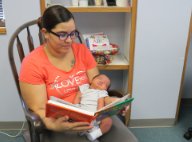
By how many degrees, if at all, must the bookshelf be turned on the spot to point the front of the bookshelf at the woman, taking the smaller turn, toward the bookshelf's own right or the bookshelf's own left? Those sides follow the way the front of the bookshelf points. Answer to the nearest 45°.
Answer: approximately 45° to the bookshelf's own right

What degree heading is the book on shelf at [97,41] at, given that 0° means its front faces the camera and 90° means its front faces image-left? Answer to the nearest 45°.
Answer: approximately 0°

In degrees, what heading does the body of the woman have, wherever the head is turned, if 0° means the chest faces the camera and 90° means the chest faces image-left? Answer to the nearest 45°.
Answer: approximately 315°

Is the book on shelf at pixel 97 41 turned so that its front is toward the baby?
yes

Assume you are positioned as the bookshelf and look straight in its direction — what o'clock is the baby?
The baby is roughly at 1 o'clock from the bookshelf.
